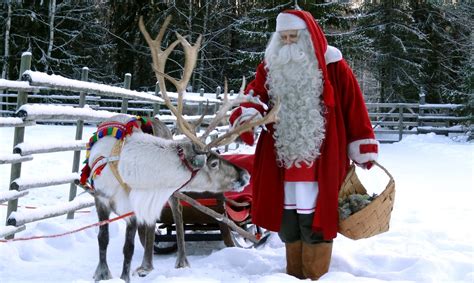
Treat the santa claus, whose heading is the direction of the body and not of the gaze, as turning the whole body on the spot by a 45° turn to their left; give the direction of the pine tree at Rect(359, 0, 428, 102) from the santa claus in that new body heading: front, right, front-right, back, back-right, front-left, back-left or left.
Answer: back

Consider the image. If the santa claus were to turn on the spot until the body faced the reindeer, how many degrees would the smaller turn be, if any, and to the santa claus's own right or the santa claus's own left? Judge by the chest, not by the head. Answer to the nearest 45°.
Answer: approximately 45° to the santa claus's own right

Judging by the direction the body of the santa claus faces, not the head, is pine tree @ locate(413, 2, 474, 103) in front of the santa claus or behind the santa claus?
behind

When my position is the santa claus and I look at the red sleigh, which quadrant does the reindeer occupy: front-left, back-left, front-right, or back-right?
front-left

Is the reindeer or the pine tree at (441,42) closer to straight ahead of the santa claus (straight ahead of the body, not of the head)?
the reindeer

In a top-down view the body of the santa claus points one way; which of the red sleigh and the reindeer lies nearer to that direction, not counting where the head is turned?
the reindeer

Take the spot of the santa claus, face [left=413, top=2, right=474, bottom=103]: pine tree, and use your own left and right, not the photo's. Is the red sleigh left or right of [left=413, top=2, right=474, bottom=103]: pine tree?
left

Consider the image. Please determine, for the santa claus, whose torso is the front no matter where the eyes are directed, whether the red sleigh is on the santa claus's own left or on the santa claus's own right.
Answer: on the santa claus's own right

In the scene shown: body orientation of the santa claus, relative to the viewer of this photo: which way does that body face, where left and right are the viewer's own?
facing the viewer and to the left of the viewer
